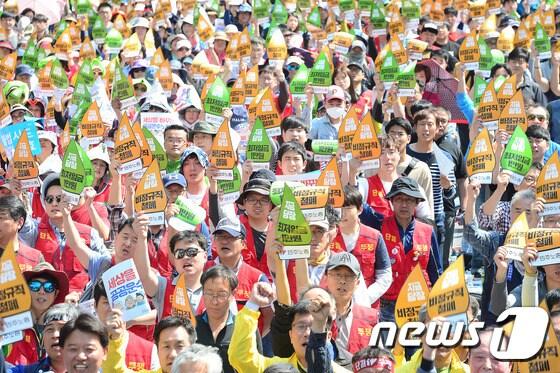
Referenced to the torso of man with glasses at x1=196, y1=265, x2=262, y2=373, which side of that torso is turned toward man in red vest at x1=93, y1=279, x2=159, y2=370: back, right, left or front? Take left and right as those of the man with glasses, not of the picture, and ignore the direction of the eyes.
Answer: right

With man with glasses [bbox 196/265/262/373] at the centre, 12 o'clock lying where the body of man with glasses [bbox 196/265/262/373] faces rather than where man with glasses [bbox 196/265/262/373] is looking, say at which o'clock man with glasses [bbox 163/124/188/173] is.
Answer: man with glasses [bbox 163/124/188/173] is roughly at 6 o'clock from man with glasses [bbox 196/265/262/373].

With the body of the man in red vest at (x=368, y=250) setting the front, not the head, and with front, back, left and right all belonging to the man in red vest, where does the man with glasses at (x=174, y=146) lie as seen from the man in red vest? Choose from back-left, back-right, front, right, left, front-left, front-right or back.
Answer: right

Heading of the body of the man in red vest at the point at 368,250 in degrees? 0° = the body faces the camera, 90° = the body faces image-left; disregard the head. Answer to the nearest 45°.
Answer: approximately 45°

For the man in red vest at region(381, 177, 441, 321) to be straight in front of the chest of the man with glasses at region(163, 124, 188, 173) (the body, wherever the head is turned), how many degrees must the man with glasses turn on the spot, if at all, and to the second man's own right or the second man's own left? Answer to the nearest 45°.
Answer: approximately 45° to the second man's own left

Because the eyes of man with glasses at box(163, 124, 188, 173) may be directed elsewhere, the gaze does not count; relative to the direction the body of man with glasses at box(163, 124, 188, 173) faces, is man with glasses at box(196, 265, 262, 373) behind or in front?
in front

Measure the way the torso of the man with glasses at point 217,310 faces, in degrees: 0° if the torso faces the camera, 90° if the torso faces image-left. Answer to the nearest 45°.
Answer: approximately 0°
